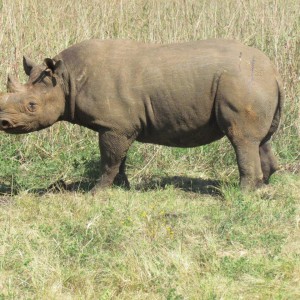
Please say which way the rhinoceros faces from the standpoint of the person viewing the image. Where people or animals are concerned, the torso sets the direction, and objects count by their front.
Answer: facing to the left of the viewer
